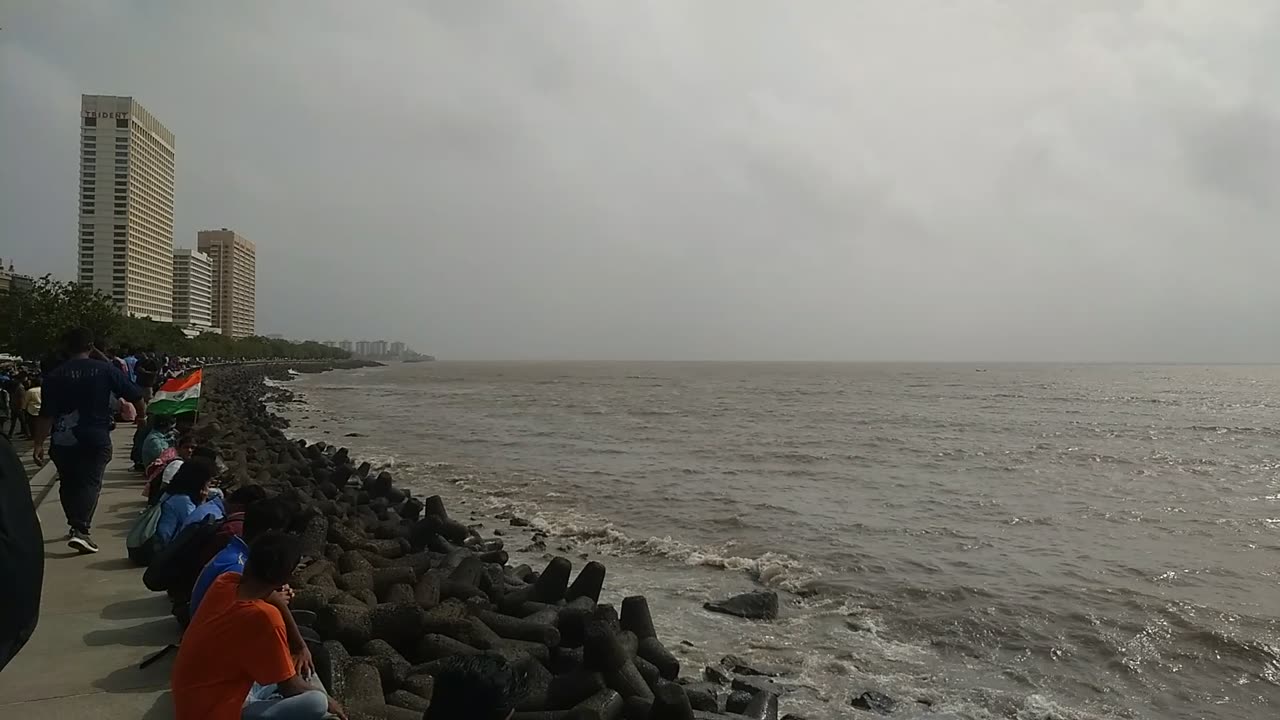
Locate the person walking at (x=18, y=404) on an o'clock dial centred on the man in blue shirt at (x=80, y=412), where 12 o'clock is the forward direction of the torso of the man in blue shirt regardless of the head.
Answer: The person walking is roughly at 12 o'clock from the man in blue shirt.

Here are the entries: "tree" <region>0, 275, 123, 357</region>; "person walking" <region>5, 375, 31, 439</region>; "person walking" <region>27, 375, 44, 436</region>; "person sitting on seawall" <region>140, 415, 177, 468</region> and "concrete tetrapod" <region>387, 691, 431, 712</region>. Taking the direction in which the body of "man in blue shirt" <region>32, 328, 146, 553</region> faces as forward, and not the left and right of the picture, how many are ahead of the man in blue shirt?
4

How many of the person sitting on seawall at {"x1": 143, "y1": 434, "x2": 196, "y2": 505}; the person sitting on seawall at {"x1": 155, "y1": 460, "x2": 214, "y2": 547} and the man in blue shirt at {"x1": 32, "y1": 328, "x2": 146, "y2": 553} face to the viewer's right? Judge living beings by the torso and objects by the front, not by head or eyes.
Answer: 2

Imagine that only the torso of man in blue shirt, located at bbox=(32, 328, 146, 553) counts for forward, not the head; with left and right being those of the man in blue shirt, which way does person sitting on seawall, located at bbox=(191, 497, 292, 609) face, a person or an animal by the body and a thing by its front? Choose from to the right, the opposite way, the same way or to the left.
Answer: to the right

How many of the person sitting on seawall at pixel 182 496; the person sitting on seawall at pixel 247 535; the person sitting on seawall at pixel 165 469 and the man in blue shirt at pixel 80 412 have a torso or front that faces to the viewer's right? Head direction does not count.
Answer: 3

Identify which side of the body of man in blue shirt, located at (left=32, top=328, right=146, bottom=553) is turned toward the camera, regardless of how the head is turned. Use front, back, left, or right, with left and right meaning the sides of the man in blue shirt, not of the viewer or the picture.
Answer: back

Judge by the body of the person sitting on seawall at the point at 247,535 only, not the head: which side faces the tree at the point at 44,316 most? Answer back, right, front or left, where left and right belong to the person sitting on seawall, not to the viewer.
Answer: left

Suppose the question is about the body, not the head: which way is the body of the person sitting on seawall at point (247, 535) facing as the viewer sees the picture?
to the viewer's right

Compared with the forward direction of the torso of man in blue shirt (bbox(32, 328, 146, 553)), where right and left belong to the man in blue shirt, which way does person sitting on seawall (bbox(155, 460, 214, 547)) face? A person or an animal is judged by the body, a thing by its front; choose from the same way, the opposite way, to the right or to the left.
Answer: to the right

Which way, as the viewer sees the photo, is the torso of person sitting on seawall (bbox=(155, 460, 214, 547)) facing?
to the viewer's right

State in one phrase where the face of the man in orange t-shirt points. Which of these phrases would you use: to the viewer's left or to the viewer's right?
to the viewer's right

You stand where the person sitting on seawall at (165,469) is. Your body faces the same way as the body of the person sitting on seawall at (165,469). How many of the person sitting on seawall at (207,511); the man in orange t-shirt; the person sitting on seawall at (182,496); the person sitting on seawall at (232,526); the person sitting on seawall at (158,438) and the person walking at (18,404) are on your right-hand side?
4

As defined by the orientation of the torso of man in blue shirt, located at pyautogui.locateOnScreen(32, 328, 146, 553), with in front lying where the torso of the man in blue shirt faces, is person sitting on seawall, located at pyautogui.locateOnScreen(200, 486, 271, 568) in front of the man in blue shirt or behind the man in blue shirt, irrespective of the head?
behind
